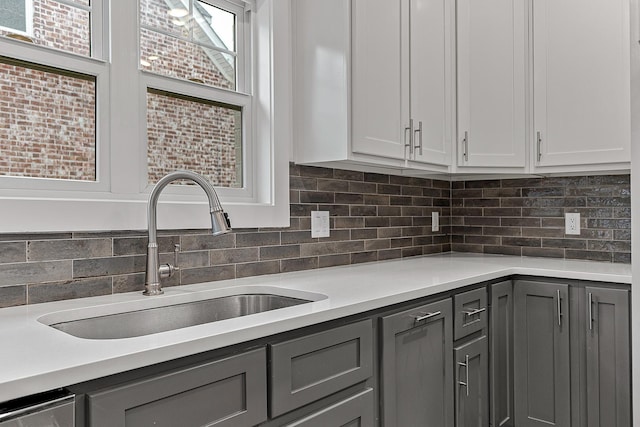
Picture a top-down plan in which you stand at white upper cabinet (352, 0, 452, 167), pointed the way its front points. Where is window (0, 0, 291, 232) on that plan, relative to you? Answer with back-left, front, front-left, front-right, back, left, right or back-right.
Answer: right

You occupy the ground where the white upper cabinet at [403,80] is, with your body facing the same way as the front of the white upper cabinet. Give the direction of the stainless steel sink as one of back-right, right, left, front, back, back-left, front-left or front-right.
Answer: right

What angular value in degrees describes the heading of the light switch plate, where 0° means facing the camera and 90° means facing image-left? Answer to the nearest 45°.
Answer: approximately 315°

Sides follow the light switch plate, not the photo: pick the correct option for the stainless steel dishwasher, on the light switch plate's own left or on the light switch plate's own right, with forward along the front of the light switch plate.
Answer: on the light switch plate's own right

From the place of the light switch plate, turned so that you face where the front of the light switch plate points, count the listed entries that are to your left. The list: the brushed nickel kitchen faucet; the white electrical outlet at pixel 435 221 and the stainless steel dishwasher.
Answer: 1

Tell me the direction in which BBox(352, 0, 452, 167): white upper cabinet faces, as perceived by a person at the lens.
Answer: facing the viewer and to the right of the viewer

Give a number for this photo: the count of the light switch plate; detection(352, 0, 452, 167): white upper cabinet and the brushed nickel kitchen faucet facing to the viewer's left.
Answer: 0

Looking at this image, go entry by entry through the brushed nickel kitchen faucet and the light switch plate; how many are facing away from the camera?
0

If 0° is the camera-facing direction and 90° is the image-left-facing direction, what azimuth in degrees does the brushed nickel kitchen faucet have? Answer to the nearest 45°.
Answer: approximately 315°

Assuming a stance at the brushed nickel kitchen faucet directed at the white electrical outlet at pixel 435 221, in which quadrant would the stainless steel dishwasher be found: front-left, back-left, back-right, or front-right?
back-right

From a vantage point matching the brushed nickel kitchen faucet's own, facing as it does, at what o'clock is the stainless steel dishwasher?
The stainless steel dishwasher is roughly at 2 o'clock from the brushed nickel kitchen faucet.

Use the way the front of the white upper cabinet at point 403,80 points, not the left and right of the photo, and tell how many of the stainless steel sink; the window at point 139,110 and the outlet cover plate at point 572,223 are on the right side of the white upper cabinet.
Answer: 2
